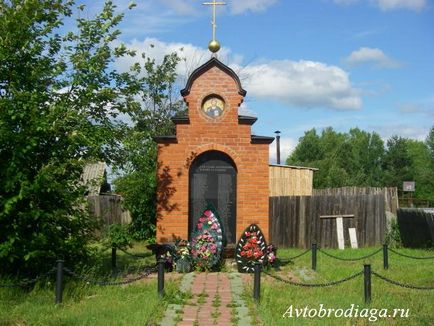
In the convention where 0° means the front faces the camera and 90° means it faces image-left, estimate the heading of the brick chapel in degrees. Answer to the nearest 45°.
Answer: approximately 0°

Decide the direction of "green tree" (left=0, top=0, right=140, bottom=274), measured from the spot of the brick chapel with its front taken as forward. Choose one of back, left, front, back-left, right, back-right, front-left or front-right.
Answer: front-right

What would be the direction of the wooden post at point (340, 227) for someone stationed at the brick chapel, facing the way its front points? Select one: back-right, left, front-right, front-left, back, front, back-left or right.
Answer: back-left

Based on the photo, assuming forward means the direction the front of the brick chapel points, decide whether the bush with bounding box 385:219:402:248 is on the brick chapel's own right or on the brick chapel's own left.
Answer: on the brick chapel's own left

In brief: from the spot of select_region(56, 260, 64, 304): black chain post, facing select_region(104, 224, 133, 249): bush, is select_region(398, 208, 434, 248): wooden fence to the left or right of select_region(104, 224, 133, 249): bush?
right

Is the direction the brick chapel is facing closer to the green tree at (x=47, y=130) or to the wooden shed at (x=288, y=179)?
the green tree

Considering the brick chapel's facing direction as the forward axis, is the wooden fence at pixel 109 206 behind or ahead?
behind
